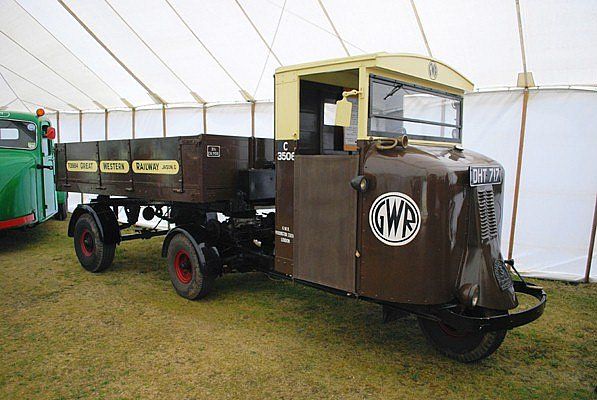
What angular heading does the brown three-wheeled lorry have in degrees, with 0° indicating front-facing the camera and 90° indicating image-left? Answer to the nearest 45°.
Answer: approximately 315°

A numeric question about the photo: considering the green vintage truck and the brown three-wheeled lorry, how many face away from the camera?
0

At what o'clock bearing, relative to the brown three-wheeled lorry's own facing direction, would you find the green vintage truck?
The green vintage truck is roughly at 6 o'clock from the brown three-wheeled lorry.

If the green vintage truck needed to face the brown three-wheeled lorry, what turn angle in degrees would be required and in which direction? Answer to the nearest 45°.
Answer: approximately 45° to its left
